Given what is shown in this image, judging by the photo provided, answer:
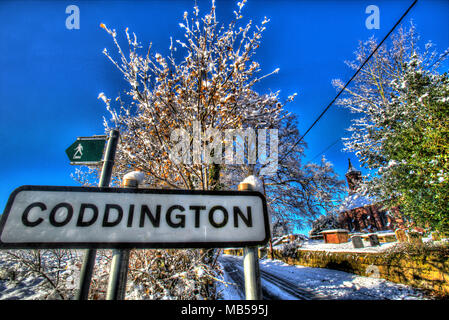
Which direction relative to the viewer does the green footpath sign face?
toward the camera

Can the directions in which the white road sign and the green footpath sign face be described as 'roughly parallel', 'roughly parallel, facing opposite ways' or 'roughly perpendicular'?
roughly parallel

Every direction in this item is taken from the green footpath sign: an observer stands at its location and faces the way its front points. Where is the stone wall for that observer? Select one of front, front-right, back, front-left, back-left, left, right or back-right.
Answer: left

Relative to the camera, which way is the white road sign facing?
toward the camera

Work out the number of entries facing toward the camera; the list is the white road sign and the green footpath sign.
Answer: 2

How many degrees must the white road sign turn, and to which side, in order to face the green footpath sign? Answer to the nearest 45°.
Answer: approximately 135° to its right

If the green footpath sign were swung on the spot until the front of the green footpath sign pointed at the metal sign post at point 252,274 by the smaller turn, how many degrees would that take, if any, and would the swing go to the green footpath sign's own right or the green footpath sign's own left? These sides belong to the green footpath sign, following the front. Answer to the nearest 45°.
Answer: approximately 45° to the green footpath sign's own left

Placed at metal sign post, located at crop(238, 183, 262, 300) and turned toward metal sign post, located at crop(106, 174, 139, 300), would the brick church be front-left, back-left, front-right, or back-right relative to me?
back-right

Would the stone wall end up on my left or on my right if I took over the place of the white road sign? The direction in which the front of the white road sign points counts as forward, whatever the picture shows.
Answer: on my left
